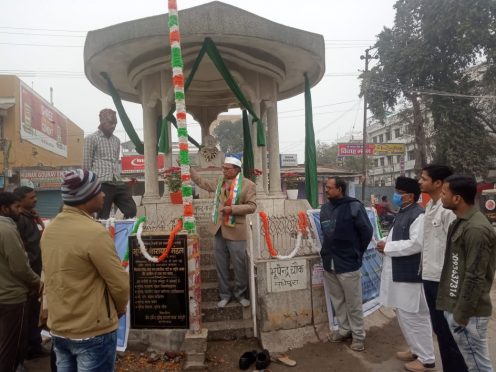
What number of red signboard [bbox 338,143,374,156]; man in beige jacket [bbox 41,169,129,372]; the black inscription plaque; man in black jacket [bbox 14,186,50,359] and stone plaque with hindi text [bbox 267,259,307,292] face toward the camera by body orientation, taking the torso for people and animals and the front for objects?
3

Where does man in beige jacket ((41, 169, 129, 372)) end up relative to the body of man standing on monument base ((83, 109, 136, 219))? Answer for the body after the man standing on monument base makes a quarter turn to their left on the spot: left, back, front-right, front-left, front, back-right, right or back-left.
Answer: back-right

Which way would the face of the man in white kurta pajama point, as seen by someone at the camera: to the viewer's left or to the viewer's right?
to the viewer's left

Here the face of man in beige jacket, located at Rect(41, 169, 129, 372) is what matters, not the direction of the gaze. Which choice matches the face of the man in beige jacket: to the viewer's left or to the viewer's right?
to the viewer's right

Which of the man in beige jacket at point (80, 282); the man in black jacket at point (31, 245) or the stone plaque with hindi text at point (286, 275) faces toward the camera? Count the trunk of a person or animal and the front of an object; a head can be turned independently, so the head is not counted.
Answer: the stone plaque with hindi text

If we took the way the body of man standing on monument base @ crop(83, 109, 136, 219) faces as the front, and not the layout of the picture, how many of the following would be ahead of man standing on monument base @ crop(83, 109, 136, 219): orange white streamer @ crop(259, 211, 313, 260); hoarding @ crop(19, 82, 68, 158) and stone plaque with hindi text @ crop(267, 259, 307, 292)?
2

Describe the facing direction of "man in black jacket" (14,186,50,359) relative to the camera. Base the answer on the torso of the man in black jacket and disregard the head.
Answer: to the viewer's right

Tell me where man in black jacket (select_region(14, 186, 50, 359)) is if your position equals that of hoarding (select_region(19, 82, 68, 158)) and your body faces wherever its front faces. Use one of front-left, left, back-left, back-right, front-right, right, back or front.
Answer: front-right

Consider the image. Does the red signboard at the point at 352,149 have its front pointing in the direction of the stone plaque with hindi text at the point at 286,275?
yes

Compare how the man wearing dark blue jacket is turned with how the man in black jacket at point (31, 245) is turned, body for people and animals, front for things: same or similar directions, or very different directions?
very different directions

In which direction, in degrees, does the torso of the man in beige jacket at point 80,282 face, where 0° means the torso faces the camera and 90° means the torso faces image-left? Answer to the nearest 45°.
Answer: approximately 225°

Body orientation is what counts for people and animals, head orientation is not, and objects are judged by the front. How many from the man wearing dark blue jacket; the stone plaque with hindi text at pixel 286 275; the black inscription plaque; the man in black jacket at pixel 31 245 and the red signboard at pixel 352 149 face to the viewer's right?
1

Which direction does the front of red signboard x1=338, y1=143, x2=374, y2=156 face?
toward the camera

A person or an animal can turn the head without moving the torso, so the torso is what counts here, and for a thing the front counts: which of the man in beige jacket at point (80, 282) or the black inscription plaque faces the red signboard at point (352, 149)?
the man in beige jacket

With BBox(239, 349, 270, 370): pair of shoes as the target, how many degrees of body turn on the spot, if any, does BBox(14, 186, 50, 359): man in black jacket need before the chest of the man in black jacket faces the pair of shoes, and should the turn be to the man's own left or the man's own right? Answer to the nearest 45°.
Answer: approximately 45° to the man's own right

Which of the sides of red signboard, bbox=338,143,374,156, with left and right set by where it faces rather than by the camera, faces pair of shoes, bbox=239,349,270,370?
front
